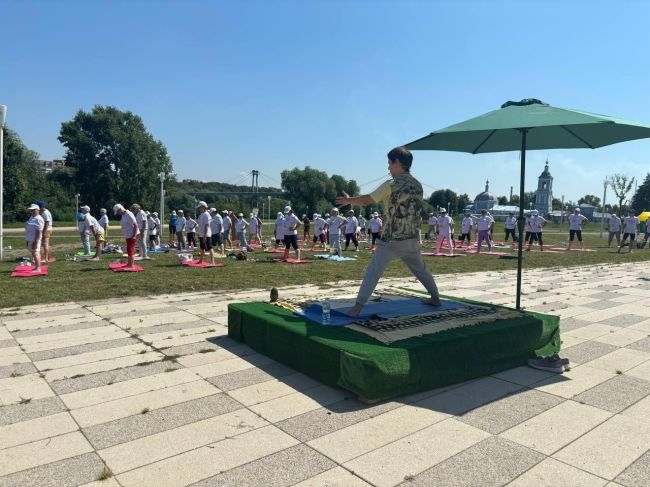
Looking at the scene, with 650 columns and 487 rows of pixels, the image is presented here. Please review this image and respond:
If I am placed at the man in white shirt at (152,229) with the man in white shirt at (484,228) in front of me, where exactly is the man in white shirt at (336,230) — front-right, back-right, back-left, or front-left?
front-right

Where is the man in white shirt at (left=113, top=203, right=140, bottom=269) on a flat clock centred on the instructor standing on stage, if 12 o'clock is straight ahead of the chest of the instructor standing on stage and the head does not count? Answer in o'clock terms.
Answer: The man in white shirt is roughly at 12 o'clock from the instructor standing on stage.

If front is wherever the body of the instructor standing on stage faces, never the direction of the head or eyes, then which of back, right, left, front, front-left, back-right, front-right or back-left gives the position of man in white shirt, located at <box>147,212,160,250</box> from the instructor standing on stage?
front

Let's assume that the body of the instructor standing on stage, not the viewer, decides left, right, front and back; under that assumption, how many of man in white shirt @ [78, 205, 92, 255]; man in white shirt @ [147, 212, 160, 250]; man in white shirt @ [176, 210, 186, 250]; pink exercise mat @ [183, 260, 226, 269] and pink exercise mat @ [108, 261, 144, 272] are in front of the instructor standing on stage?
5

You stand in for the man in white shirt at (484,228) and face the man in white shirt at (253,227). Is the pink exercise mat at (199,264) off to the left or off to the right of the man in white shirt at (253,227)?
left

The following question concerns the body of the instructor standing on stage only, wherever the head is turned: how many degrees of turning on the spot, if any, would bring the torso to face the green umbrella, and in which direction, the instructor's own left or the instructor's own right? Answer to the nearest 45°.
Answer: approximately 90° to the instructor's own right

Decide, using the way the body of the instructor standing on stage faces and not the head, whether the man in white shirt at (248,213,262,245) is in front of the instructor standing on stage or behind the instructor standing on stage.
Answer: in front

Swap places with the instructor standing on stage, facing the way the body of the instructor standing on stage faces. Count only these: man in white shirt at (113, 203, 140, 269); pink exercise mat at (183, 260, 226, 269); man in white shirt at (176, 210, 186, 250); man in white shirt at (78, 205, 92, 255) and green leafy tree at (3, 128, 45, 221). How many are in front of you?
5

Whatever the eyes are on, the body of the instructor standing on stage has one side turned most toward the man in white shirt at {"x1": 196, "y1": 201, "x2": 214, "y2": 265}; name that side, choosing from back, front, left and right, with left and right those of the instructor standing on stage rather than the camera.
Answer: front
